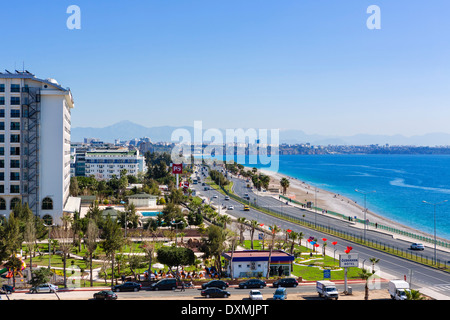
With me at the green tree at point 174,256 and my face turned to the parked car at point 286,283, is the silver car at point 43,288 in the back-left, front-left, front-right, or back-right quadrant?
back-right

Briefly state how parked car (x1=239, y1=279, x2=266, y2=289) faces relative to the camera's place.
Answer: facing to the left of the viewer

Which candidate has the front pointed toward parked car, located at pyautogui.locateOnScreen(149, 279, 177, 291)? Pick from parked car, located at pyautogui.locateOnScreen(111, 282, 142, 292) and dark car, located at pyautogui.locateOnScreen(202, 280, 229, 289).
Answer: the dark car

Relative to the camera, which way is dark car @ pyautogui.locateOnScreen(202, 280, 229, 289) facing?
to the viewer's left

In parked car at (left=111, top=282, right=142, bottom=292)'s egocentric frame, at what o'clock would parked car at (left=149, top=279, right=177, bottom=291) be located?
parked car at (left=149, top=279, right=177, bottom=291) is roughly at 6 o'clock from parked car at (left=111, top=282, right=142, bottom=292).

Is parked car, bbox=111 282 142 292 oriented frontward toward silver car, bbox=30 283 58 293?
yes

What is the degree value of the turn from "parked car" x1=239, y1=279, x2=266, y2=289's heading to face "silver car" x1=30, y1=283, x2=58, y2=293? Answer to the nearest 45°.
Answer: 0° — it already faces it

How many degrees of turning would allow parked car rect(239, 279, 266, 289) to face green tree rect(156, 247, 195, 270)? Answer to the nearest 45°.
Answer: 0° — it already faces it

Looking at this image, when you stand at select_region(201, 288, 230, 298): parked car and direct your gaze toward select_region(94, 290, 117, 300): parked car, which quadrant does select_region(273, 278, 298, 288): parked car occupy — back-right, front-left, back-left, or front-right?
back-right

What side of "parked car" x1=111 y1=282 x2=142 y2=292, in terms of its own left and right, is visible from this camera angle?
left

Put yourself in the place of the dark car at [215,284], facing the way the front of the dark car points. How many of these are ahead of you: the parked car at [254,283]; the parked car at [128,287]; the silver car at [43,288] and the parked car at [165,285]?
3
